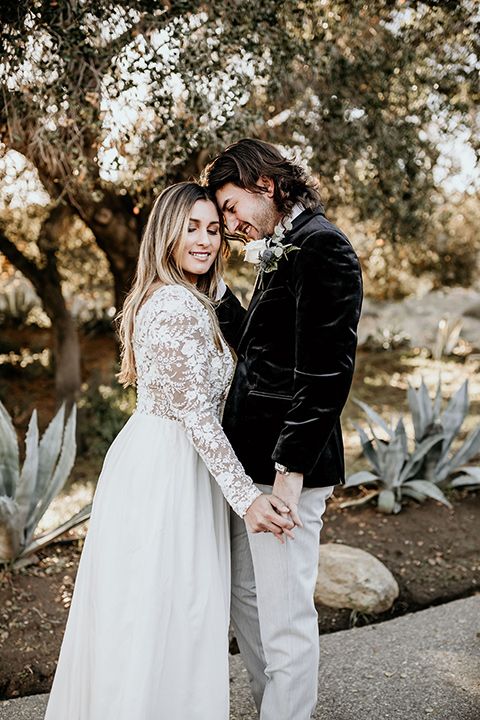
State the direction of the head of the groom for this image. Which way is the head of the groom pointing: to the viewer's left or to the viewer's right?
to the viewer's left

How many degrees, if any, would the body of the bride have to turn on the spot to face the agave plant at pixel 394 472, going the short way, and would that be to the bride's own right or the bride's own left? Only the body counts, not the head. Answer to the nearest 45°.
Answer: approximately 45° to the bride's own left

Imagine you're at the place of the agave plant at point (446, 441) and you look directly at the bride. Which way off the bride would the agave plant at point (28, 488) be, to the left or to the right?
right

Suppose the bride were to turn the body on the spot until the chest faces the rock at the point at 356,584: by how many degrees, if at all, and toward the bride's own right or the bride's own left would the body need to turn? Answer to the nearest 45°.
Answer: approximately 45° to the bride's own left

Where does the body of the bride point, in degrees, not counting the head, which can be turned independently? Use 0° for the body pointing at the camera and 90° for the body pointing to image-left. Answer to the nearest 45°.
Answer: approximately 270°

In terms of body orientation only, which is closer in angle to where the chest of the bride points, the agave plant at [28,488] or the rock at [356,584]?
the rock
